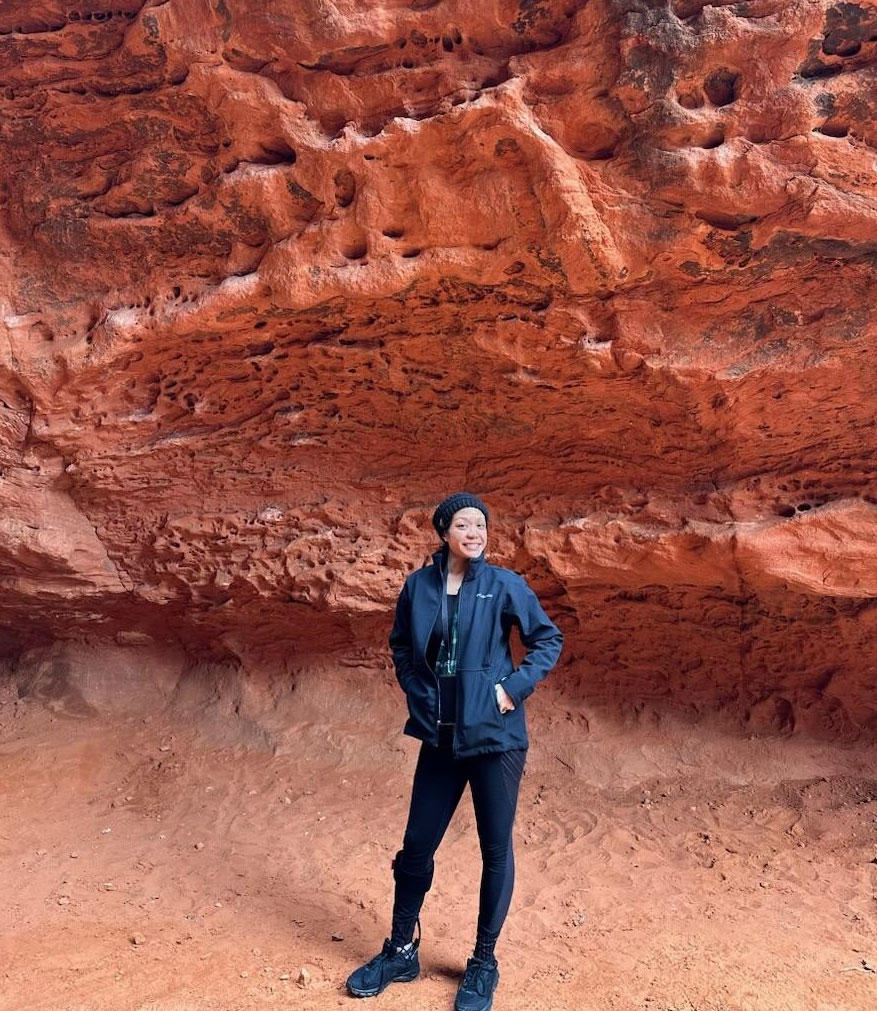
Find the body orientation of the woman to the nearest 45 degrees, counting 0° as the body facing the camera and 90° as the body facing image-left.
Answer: approximately 45°
